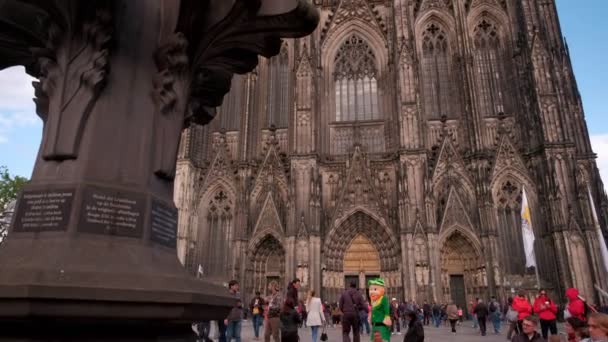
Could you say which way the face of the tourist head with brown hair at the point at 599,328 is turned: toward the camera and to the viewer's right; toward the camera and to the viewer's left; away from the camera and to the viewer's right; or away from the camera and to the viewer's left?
toward the camera and to the viewer's left

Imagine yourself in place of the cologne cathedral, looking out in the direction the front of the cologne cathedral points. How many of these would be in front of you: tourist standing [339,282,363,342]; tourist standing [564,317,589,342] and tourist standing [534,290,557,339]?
3

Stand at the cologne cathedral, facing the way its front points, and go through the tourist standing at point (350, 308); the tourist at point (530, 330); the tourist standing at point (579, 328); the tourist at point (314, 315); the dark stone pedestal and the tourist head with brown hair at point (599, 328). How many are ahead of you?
6

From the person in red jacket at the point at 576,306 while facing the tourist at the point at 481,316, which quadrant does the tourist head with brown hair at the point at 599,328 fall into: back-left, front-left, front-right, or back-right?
back-left

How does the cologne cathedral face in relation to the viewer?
toward the camera

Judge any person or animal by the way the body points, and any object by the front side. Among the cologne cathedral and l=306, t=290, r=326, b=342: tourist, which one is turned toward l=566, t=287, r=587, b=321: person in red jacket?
the cologne cathedral

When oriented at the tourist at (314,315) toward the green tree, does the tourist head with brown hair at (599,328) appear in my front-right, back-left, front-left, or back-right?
back-left

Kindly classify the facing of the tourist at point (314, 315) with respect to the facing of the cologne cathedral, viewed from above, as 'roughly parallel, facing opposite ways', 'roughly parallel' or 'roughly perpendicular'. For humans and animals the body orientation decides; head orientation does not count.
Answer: roughly parallel, facing opposite ways

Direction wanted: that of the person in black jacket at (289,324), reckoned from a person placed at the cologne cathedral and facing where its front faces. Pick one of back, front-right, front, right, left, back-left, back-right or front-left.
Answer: front

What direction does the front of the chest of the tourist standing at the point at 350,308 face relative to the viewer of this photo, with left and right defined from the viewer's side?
facing away from the viewer

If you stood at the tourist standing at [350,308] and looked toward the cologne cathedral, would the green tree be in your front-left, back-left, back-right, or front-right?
front-left

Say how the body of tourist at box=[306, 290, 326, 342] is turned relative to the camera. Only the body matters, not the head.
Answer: away from the camera

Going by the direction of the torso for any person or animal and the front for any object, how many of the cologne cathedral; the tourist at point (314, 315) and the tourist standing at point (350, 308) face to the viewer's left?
0
